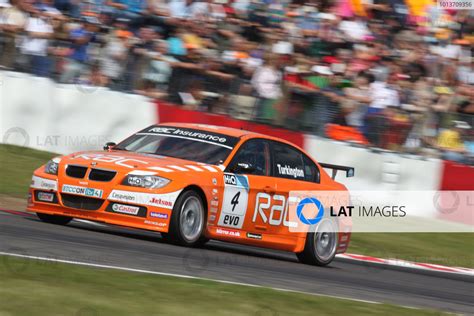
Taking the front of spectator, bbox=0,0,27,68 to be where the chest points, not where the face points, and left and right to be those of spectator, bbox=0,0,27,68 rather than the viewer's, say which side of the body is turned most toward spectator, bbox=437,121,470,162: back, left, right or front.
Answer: left

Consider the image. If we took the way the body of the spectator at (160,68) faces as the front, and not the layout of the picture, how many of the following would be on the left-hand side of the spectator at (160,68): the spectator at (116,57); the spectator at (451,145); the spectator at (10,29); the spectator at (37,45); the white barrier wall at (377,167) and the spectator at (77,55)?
2

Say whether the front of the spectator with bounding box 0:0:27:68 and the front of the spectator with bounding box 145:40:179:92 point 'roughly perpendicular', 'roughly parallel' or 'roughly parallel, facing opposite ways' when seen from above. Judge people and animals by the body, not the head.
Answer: roughly parallel

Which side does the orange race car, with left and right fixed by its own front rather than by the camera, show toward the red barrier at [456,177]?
back

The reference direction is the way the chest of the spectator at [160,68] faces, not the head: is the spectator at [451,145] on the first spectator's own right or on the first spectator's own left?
on the first spectator's own left

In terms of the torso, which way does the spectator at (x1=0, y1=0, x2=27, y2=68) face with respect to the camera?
toward the camera

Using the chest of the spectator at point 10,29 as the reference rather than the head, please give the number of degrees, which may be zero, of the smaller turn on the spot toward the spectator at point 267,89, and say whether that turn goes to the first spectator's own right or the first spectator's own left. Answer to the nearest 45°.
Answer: approximately 90° to the first spectator's own left

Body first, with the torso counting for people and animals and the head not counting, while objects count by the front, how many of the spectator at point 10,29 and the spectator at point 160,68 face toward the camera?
2

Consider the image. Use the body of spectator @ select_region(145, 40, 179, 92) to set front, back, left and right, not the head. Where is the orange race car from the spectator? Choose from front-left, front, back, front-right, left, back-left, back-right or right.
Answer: front

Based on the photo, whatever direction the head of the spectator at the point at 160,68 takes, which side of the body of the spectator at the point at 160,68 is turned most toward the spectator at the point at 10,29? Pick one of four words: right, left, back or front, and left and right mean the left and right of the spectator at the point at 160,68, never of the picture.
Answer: right

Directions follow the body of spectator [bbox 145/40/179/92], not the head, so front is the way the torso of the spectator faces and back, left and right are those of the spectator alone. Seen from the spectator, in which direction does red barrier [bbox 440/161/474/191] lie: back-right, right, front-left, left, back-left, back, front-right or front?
left

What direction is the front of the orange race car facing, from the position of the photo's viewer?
facing the viewer and to the left of the viewer
